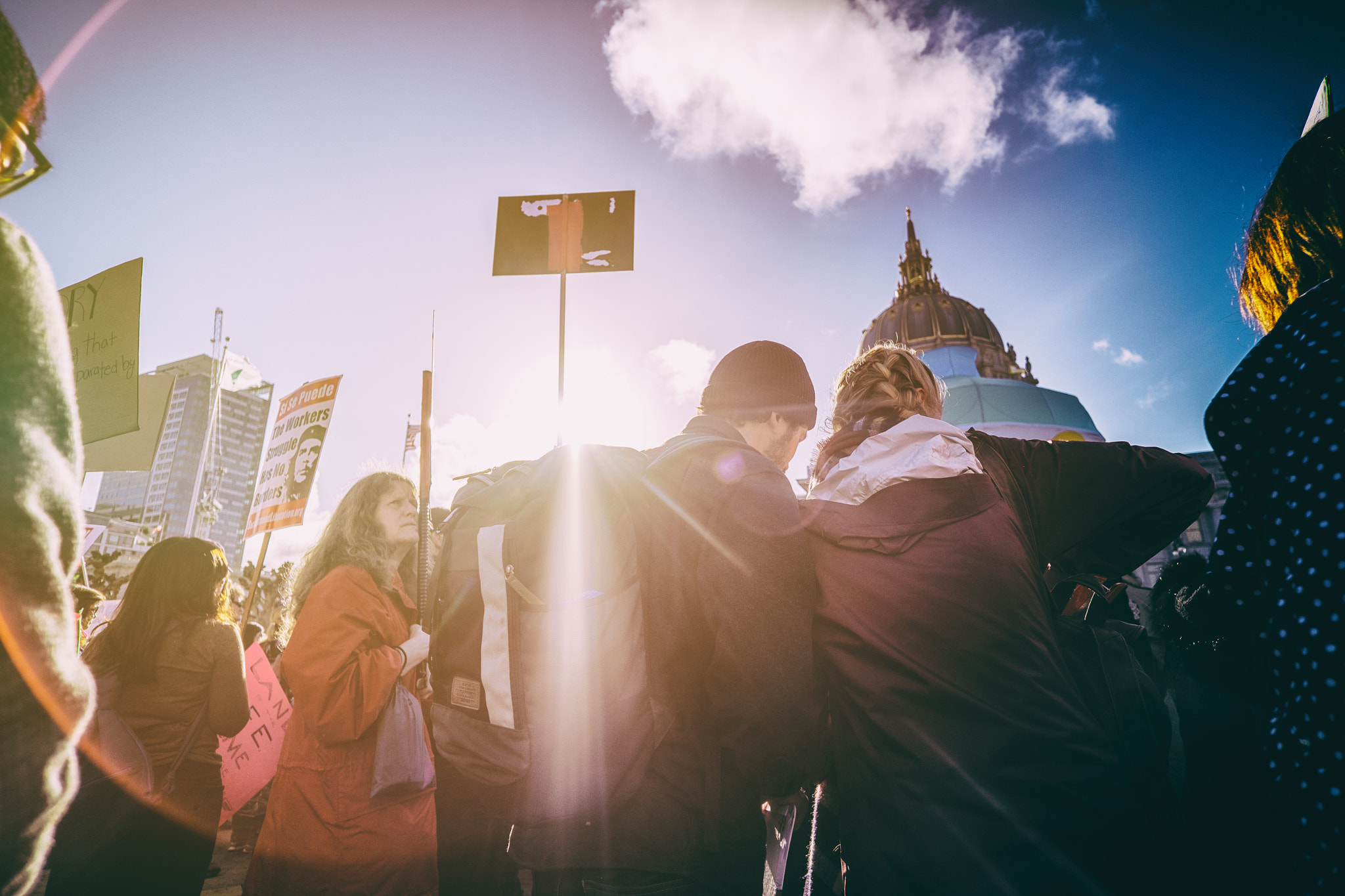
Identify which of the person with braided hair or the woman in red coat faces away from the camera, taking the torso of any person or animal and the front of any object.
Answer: the person with braided hair

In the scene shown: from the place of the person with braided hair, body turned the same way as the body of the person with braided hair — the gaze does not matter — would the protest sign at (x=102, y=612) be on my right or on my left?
on my left

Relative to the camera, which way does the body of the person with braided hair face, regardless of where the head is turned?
away from the camera

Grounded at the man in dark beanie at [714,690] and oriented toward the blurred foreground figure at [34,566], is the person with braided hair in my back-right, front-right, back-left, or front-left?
back-left

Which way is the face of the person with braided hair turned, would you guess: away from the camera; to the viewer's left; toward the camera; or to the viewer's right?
away from the camera

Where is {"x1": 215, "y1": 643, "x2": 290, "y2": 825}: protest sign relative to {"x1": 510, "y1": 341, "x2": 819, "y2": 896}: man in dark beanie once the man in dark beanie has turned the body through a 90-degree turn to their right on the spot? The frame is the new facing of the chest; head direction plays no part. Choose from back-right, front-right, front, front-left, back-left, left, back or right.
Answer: back

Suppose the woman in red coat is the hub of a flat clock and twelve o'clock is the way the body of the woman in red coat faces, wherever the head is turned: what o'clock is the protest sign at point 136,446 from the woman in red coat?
The protest sign is roughly at 8 o'clock from the woman in red coat.

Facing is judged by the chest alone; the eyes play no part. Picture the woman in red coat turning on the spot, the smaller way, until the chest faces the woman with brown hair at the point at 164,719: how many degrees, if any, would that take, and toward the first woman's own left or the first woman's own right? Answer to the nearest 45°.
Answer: approximately 135° to the first woman's own left

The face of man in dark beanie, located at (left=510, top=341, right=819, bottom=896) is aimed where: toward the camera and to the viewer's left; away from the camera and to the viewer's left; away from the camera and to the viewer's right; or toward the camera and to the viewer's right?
away from the camera and to the viewer's right

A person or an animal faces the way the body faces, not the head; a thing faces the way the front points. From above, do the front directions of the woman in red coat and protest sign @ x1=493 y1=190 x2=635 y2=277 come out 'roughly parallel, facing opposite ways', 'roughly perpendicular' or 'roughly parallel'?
roughly perpendicular

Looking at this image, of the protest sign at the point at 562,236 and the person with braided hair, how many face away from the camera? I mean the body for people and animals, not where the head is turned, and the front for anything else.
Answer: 2

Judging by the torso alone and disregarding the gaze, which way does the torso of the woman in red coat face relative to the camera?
to the viewer's right
